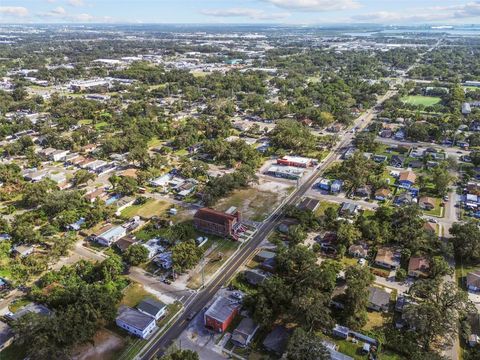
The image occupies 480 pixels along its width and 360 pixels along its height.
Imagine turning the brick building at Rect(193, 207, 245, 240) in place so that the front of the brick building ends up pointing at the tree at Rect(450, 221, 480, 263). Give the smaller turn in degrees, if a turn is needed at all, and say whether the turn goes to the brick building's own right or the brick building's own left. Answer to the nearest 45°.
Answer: approximately 45° to the brick building's own left

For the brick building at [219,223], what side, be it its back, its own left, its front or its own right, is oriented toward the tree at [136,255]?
right

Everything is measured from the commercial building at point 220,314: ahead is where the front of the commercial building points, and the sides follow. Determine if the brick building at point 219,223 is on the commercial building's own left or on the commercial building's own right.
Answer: on the commercial building's own right

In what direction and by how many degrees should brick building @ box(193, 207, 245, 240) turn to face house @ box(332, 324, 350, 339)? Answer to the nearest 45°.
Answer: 0° — it already faces it

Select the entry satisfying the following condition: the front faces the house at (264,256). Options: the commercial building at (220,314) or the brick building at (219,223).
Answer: the brick building

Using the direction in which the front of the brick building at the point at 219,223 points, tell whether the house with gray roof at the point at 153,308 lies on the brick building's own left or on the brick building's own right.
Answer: on the brick building's own right

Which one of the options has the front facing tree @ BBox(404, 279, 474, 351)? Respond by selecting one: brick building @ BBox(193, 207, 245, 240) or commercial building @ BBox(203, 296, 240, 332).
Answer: the brick building

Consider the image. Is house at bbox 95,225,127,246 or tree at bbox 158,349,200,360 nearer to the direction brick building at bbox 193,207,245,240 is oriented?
the tree
